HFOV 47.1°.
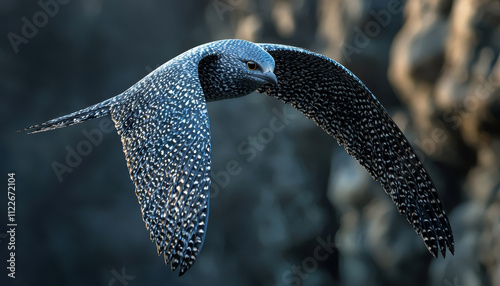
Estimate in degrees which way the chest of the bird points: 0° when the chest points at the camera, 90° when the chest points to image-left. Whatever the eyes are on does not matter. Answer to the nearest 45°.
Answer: approximately 315°
